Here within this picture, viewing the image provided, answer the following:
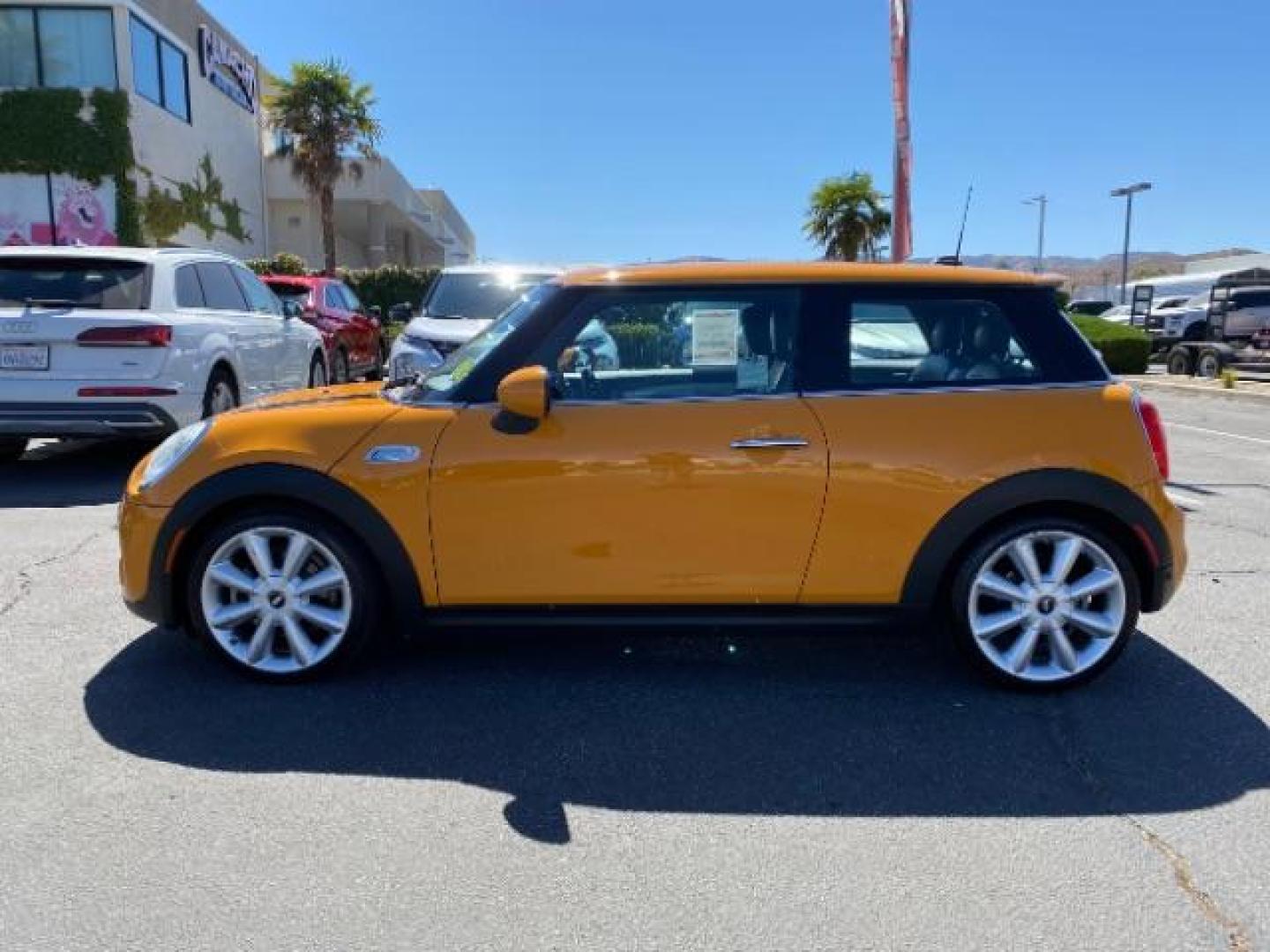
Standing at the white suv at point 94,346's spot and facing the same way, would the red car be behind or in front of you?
in front

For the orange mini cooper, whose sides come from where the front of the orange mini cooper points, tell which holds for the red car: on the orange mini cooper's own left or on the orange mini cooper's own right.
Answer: on the orange mini cooper's own right

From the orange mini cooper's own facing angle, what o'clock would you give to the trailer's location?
The trailer is roughly at 4 o'clock from the orange mini cooper.

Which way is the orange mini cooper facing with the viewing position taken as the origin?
facing to the left of the viewer

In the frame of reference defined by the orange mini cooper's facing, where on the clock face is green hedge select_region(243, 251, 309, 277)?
The green hedge is roughly at 2 o'clock from the orange mini cooper.

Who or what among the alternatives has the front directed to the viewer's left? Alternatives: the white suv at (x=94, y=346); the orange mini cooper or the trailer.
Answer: the orange mini cooper

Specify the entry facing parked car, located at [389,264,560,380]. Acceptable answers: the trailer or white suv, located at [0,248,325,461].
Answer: the white suv

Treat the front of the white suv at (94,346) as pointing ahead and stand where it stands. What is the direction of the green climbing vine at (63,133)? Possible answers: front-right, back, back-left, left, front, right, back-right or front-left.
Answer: front-left

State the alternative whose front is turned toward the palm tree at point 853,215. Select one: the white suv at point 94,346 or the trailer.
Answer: the white suv

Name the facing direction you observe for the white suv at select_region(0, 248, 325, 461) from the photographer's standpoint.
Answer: facing away from the viewer and to the right of the viewer
